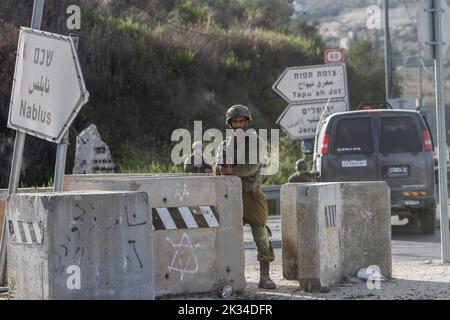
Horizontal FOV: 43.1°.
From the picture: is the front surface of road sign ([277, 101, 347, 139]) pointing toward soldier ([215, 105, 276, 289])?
yes

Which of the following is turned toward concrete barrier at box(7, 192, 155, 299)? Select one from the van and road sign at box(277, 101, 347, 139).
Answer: the road sign

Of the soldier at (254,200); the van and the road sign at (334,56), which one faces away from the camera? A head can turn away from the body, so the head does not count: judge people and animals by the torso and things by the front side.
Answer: the van

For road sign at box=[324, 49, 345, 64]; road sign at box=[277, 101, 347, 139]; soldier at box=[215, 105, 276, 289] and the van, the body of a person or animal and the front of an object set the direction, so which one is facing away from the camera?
the van

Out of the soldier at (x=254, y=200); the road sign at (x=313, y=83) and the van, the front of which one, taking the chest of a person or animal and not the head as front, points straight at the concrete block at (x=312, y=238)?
the road sign

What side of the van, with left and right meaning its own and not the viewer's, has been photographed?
back

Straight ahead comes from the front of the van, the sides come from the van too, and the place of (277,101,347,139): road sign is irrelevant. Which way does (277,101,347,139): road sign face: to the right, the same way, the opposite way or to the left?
the opposite way

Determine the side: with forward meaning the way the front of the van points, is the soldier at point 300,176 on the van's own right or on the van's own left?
on the van's own left
